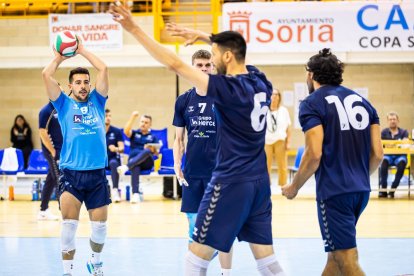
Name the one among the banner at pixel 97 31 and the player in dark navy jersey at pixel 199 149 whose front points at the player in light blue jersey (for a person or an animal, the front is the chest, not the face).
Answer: the banner

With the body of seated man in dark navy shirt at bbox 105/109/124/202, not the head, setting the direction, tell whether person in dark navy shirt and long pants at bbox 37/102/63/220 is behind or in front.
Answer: in front

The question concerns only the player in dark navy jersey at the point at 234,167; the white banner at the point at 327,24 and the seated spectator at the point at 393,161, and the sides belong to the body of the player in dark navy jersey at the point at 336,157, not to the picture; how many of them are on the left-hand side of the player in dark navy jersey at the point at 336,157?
1

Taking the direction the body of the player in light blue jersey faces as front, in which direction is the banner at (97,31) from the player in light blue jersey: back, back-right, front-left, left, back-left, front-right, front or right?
back

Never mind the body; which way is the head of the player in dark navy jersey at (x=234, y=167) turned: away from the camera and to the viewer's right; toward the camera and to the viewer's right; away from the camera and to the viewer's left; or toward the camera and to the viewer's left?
away from the camera and to the viewer's left

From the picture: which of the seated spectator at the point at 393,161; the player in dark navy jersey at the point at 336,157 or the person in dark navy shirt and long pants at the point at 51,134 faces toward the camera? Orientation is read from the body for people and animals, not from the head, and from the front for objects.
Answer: the seated spectator

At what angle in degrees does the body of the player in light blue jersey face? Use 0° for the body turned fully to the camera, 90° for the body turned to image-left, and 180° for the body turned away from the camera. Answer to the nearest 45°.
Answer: approximately 0°

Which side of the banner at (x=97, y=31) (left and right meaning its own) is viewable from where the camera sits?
front

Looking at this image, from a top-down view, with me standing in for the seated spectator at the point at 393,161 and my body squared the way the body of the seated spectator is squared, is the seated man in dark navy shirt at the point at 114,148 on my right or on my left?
on my right
